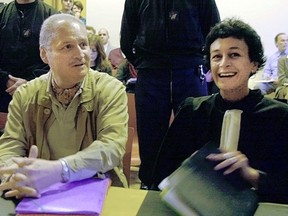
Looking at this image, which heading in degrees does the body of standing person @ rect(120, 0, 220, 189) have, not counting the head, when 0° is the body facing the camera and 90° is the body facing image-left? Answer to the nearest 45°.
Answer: approximately 0°

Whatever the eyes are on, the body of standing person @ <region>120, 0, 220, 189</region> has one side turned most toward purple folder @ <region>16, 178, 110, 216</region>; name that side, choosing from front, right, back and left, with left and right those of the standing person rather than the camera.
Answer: front

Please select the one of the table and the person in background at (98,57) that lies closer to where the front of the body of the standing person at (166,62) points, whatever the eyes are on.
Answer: the table

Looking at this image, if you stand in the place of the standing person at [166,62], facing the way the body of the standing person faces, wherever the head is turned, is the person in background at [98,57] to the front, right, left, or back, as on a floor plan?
back

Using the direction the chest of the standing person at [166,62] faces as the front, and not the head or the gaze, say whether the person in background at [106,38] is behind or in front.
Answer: behind

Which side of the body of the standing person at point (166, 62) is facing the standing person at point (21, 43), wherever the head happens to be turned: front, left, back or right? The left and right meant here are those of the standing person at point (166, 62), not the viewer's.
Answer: right

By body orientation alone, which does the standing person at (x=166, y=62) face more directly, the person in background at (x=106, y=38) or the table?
the table

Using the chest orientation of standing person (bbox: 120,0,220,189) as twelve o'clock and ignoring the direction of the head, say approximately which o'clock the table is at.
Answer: The table is roughly at 12 o'clock from the standing person.
